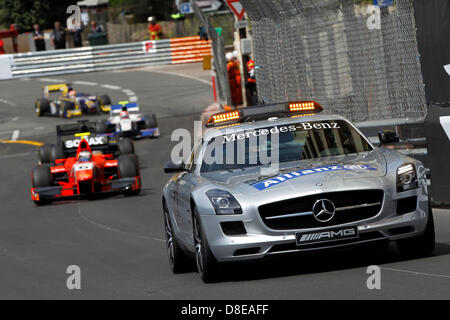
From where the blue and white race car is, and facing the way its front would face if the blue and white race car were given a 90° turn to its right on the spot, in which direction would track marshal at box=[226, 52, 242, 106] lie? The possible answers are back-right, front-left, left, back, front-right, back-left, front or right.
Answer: back-right

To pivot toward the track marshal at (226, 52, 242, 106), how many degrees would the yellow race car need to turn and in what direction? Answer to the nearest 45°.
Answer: approximately 45° to its left

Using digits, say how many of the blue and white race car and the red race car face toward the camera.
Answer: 2

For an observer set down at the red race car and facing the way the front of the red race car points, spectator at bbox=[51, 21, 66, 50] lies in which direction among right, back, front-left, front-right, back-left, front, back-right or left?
back

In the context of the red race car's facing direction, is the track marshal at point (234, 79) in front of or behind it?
behind

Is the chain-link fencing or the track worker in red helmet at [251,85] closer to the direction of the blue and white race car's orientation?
the chain-link fencing

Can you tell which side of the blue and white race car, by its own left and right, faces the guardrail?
back

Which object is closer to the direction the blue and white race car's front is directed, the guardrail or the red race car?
the red race car

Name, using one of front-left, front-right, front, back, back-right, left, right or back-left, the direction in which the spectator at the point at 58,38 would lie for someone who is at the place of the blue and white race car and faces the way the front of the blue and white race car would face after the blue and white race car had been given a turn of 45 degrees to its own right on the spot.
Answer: back-right

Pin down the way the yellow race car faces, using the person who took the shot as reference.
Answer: facing the viewer and to the right of the viewer

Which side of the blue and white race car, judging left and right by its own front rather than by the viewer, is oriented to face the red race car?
front

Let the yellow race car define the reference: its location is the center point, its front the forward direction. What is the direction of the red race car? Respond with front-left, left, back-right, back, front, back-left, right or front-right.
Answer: front-right
